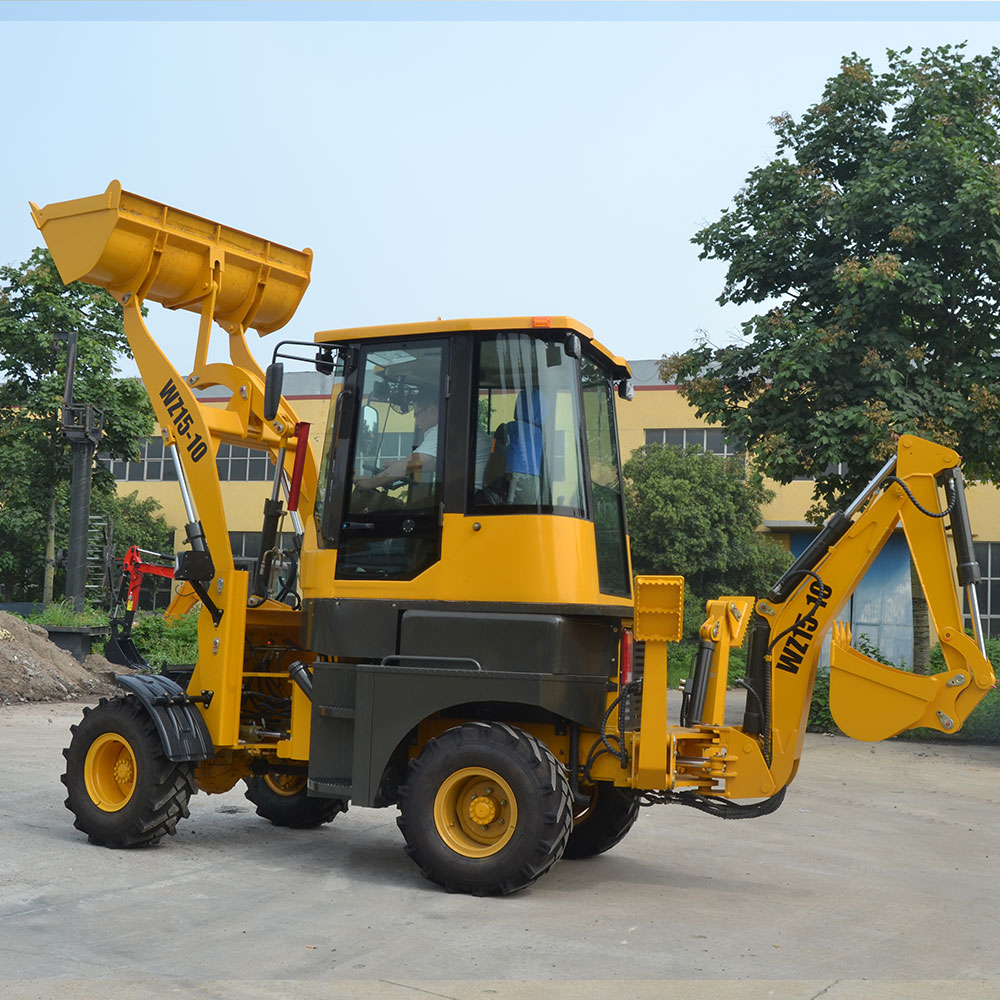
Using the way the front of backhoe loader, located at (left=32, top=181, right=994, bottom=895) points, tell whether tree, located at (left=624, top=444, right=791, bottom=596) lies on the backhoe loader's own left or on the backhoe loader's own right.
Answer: on the backhoe loader's own right

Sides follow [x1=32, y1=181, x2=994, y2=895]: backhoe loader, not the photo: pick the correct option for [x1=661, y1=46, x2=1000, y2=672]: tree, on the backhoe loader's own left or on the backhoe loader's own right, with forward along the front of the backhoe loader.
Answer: on the backhoe loader's own right

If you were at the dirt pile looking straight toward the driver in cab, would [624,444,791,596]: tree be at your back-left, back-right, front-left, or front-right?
back-left

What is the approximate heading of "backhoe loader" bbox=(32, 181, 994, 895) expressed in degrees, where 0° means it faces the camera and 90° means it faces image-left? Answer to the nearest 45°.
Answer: approximately 135°

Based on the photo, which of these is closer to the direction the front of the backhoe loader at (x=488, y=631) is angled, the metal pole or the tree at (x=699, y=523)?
the metal pole
